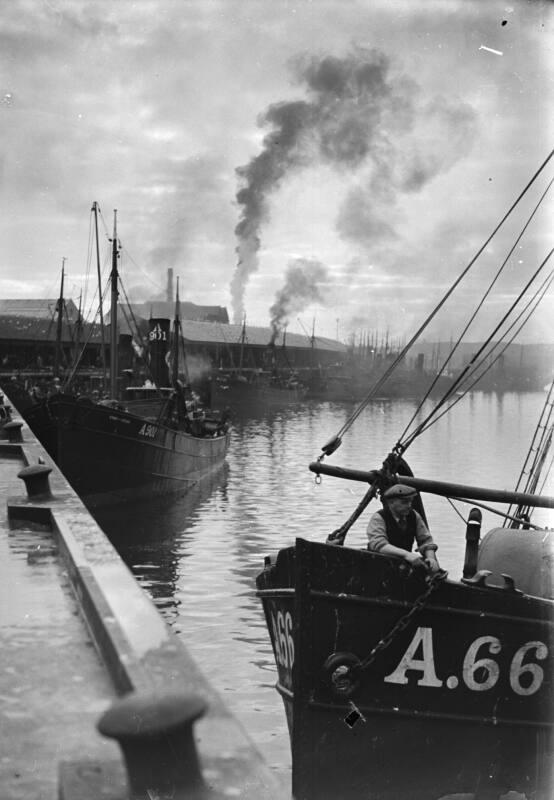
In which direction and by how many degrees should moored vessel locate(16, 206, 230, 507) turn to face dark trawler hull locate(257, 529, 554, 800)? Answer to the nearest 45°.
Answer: approximately 45° to its left

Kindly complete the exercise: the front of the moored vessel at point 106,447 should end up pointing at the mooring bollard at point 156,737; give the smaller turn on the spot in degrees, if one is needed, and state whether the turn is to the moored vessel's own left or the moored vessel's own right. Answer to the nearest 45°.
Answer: approximately 45° to the moored vessel's own left

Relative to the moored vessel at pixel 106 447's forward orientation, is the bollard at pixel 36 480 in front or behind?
in front

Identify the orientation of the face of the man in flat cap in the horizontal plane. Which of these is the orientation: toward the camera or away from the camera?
toward the camera

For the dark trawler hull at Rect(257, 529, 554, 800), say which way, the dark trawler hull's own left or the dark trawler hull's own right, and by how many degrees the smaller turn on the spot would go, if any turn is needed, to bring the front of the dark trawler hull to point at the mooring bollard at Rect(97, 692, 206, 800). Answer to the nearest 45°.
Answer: approximately 45° to the dark trawler hull's own left

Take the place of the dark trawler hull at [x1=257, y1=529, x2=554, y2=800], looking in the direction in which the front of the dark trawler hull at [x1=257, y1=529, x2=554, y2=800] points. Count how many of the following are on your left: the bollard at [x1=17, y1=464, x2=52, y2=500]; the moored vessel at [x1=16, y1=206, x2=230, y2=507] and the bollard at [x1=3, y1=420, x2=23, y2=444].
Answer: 0

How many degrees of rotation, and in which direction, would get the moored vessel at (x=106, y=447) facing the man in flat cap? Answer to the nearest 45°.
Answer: approximately 45° to its left
